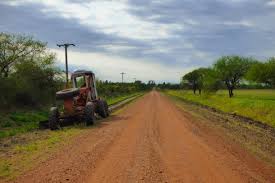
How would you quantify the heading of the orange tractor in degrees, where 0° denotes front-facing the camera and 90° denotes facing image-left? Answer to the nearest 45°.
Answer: approximately 45°
